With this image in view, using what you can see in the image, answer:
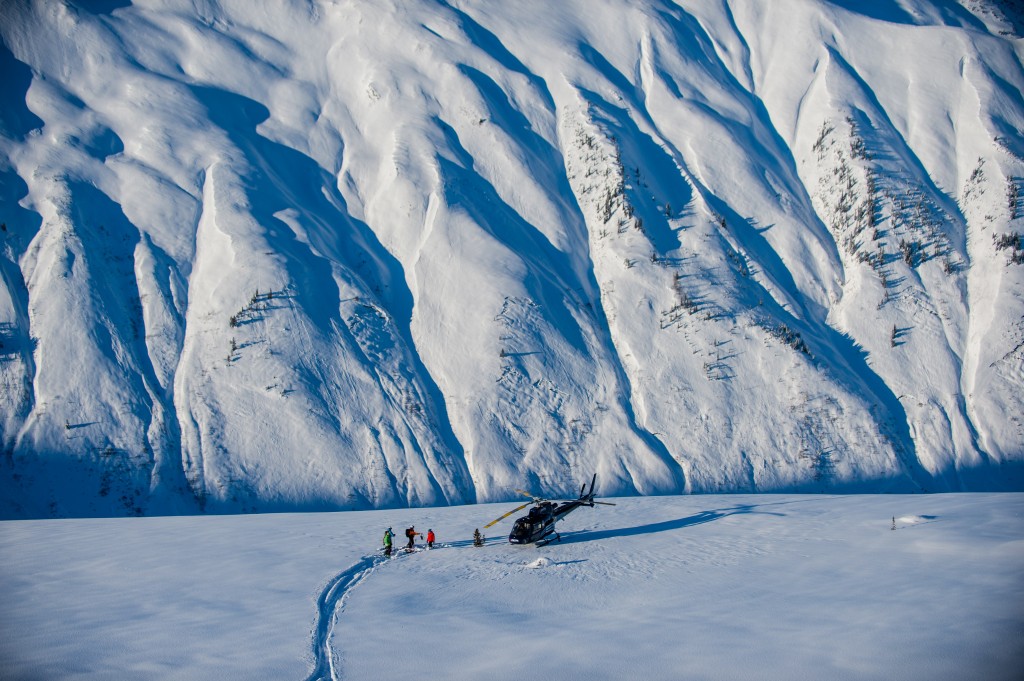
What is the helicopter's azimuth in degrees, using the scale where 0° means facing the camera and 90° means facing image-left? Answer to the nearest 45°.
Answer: approximately 45°
